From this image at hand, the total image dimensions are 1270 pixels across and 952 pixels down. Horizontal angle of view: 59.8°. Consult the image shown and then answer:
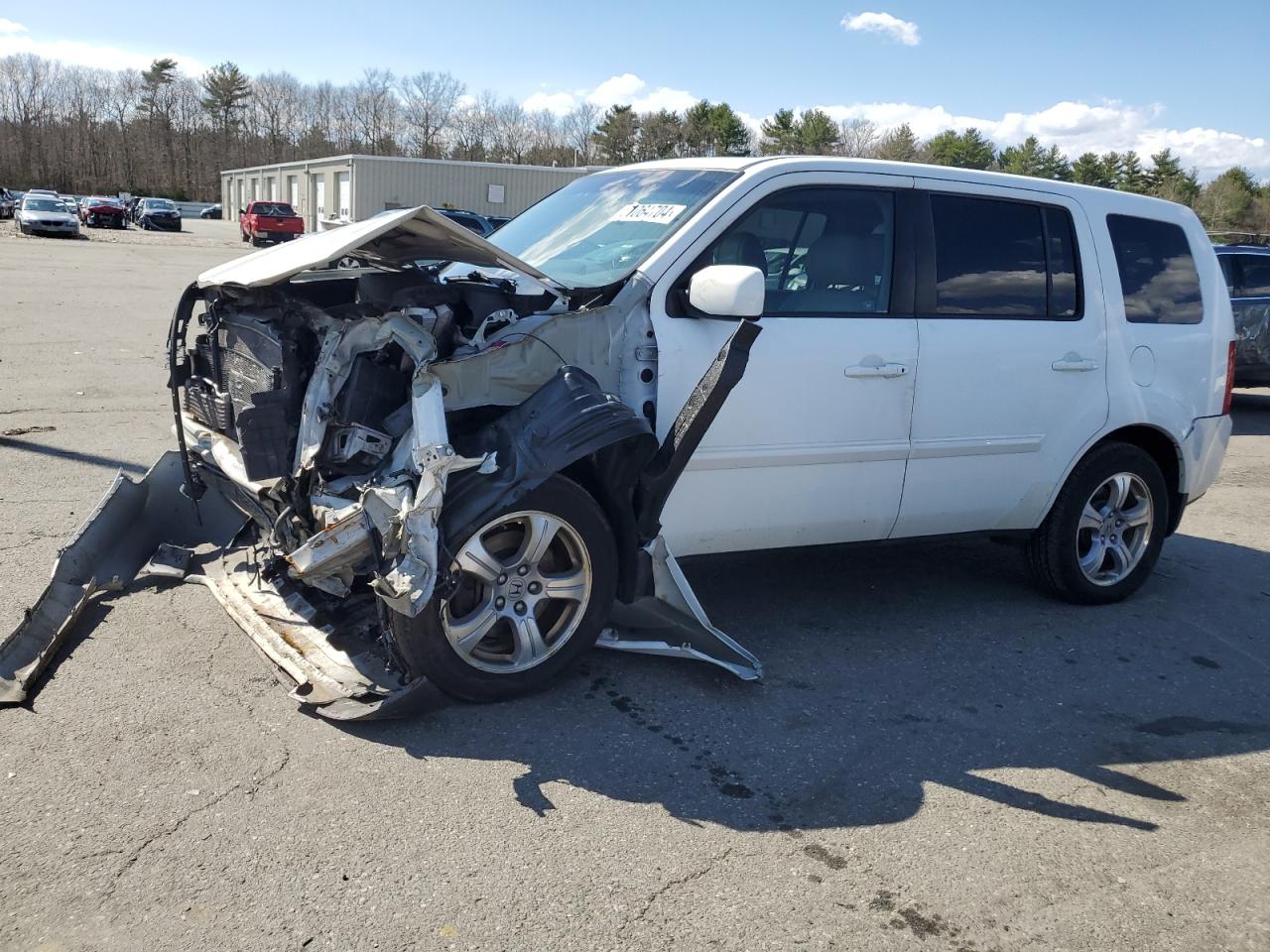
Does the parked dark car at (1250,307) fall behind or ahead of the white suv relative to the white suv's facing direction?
behind

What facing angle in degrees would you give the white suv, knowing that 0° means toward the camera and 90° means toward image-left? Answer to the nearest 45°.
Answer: approximately 45°

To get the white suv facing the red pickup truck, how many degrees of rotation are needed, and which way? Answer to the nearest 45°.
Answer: approximately 135° to its right

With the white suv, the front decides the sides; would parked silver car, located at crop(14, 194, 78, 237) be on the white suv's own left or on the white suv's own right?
on the white suv's own right
